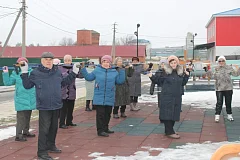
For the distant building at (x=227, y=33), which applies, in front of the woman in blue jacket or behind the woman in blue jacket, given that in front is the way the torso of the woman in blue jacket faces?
behind

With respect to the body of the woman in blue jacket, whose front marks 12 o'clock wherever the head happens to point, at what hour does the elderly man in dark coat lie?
The elderly man in dark coat is roughly at 1 o'clock from the woman in blue jacket.

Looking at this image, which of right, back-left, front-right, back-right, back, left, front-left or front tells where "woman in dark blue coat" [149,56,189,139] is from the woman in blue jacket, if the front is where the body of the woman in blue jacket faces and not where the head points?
left

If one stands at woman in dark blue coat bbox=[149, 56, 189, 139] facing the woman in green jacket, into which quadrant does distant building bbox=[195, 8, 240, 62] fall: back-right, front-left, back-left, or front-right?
back-right

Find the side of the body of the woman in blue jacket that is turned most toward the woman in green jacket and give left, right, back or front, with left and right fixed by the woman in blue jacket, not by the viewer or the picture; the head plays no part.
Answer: right

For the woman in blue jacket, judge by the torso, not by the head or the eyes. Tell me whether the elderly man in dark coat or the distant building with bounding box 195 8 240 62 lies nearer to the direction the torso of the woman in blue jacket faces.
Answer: the elderly man in dark coat

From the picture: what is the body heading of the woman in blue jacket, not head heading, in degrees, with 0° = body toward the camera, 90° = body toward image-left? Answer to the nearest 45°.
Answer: approximately 0°

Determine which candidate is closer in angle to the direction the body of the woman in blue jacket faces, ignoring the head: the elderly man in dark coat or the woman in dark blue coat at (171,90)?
the elderly man in dark coat

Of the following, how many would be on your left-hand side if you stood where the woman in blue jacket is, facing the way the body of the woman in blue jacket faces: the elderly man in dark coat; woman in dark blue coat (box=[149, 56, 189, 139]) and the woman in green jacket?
1
